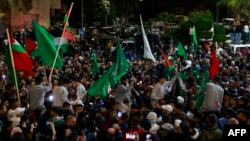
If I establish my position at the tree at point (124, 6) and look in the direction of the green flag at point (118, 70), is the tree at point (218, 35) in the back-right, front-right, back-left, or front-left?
front-left

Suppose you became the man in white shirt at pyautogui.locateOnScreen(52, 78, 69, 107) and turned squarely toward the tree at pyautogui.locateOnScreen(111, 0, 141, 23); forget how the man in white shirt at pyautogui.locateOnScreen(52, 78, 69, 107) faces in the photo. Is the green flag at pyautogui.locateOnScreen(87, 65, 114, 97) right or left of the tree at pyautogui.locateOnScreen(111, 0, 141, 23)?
right
